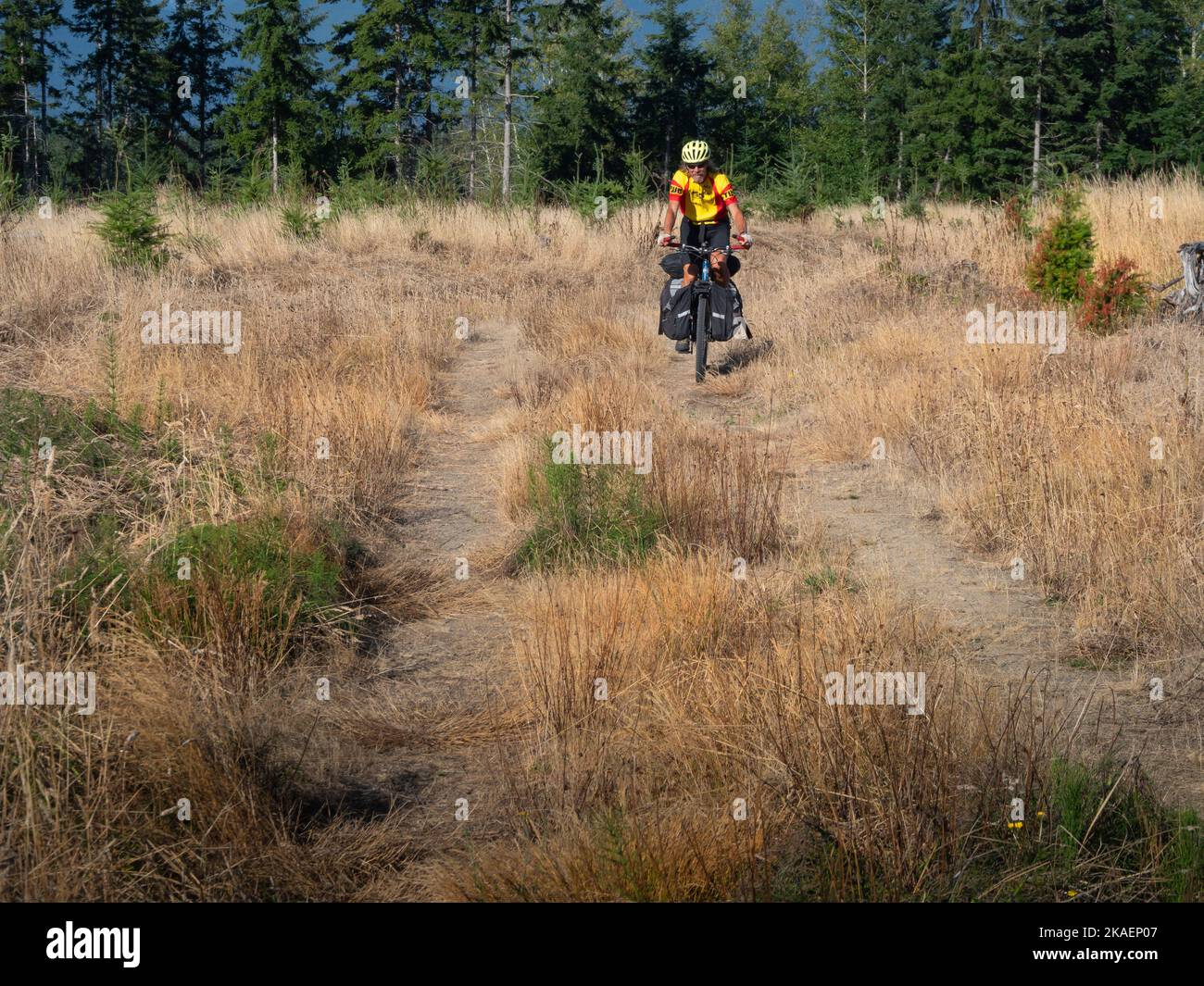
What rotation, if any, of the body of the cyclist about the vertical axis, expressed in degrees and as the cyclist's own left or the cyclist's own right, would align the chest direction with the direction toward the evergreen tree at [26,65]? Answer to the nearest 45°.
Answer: approximately 135° to the cyclist's own right

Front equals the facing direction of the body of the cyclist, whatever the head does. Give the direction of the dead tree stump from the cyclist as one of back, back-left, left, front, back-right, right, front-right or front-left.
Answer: left

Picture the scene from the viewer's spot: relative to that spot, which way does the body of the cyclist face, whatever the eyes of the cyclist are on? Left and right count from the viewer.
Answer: facing the viewer

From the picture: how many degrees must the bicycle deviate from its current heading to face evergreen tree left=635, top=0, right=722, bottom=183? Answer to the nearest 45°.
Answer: approximately 180°

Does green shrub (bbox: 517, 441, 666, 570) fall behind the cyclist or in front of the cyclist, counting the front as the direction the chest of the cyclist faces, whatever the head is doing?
in front

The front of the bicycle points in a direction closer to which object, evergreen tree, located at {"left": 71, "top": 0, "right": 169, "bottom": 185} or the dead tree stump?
the dead tree stump

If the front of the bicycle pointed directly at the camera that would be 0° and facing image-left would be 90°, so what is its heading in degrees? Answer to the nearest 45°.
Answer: approximately 0°

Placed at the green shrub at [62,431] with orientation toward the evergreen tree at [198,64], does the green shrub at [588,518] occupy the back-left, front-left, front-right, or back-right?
back-right

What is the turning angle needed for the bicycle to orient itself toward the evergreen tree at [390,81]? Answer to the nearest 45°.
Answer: approximately 180°

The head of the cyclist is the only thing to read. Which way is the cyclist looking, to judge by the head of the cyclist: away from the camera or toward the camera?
toward the camera

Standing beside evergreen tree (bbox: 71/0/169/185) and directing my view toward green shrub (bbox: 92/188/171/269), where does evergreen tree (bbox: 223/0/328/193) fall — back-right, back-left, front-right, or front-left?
front-left

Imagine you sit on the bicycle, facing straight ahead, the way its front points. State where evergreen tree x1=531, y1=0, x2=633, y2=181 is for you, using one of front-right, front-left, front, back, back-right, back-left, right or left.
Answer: back
